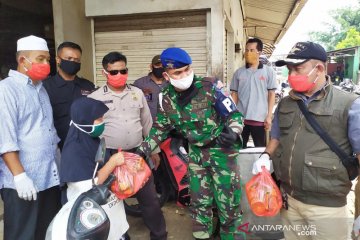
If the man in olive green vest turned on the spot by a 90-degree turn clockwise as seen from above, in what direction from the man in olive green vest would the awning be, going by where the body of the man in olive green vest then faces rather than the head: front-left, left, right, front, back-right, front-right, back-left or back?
front-right

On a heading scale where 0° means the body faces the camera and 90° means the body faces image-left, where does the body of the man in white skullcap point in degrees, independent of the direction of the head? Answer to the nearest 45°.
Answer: approximately 315°

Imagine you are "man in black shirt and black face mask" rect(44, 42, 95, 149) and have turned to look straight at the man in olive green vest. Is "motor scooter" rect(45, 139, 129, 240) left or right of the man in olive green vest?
right

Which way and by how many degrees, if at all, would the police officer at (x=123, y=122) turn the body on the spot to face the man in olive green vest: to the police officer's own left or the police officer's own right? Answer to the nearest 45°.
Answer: approximately 45° to the police officer's own left

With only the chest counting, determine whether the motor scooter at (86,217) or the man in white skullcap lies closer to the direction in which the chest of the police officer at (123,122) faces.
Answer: the motor scooter

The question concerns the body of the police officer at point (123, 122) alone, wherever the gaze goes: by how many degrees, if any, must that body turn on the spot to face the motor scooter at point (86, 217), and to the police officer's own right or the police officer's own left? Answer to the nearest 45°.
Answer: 0° — they already face it

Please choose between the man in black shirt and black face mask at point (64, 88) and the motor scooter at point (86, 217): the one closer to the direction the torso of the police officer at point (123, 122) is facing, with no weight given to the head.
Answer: the motor scooter

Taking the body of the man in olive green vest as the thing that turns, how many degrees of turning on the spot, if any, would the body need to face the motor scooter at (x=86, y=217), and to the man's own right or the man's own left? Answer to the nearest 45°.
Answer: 0° — they already face it

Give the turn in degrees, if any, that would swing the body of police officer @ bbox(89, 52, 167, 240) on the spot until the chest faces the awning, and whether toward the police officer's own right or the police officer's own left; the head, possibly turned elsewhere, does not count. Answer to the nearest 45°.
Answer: approximately 135° to the police officer's own left

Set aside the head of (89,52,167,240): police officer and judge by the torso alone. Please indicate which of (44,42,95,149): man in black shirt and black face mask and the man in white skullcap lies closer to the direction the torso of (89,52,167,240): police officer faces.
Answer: the man in white skullcap

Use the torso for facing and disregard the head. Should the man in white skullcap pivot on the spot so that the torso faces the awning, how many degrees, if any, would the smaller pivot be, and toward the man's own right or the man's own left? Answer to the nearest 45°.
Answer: approximately 90° to the man's own left

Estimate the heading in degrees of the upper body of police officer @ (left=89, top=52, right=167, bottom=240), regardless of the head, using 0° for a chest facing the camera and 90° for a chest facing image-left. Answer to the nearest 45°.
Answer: approximately 0°

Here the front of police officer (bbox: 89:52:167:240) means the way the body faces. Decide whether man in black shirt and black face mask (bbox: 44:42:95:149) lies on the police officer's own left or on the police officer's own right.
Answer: on the police officer's own right
